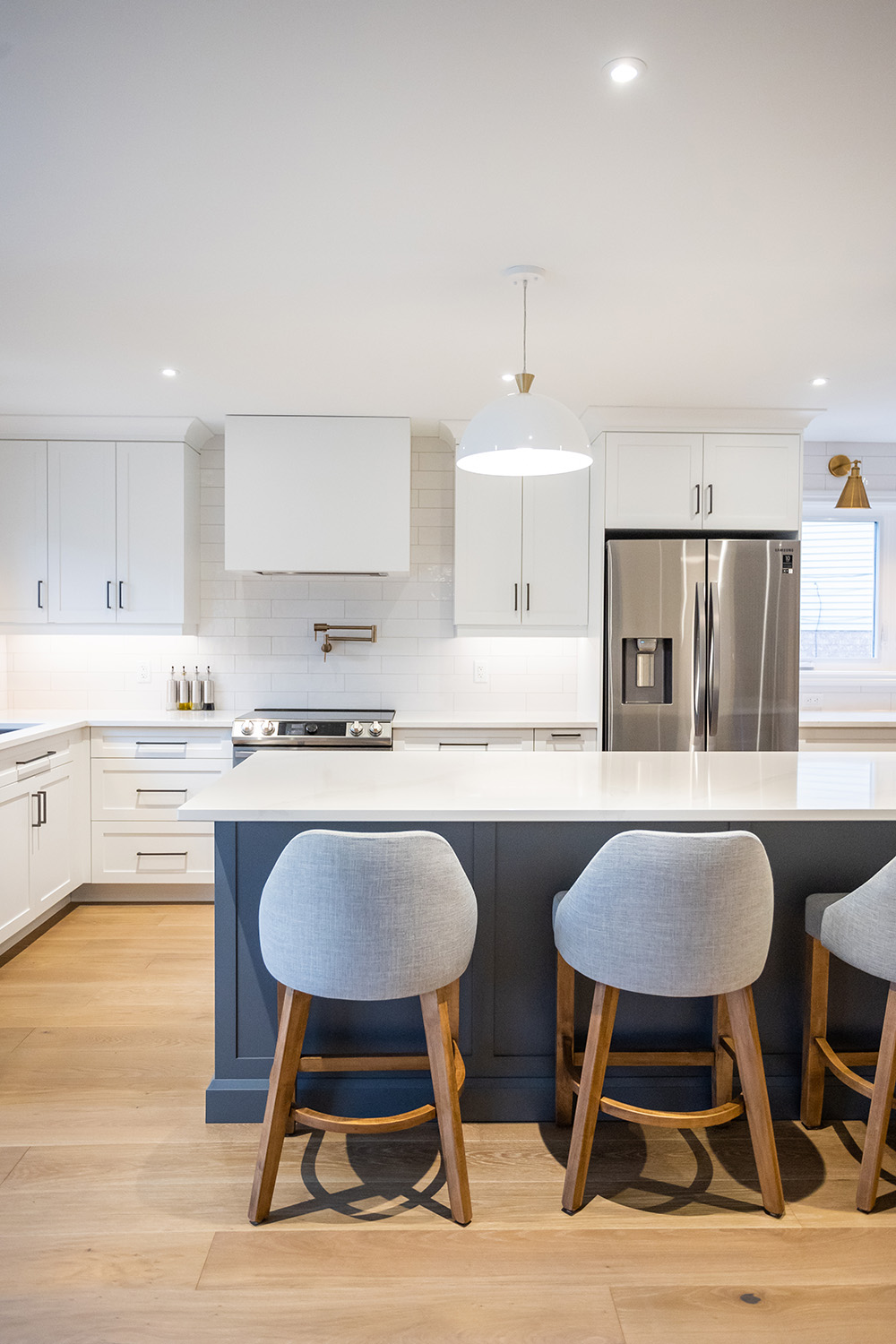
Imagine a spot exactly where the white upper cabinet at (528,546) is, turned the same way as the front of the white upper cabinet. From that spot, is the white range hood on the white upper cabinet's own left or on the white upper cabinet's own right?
on the white upper cabinet's own right

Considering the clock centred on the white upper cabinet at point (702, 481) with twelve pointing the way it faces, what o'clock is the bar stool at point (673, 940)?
The bar stool is roughly at 12 o'clock from the white upper cabinet.

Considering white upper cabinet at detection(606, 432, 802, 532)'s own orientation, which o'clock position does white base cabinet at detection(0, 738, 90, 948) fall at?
The white base cabinet is roughly at 2 o'clock from the white upper cabinet.

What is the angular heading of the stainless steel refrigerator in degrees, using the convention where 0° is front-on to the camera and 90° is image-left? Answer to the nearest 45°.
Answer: approximately 0°

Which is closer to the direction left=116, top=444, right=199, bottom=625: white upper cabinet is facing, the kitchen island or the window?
the kitchen island

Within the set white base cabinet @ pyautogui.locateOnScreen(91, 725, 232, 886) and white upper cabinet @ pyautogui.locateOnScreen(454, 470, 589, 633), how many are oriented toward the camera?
2

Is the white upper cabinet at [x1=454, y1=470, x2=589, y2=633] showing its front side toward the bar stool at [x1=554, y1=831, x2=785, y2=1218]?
yes

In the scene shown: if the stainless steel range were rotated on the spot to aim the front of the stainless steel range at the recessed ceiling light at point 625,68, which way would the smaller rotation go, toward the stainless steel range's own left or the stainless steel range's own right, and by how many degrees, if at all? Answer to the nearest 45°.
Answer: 0° — it already faces it

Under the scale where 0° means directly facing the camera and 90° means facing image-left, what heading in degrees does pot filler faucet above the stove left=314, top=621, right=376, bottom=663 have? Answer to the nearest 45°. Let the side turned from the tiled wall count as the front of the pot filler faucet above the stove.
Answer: approximately 0°
